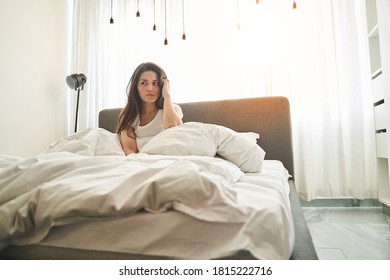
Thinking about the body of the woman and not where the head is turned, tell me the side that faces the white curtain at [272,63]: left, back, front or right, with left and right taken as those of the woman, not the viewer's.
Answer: left

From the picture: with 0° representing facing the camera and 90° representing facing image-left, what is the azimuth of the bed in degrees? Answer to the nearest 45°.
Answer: approximately 0°
